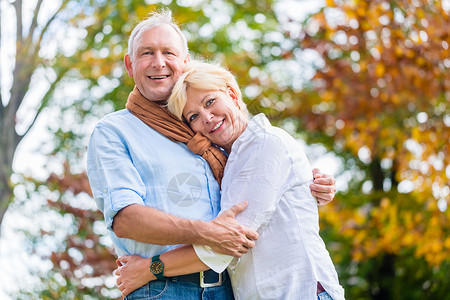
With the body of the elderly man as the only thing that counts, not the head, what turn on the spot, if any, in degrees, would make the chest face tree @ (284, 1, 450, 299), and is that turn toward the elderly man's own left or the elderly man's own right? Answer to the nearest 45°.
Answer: approximately 90° to the elderly man's own left

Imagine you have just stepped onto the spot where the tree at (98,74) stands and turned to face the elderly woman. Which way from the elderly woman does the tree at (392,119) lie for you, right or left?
left

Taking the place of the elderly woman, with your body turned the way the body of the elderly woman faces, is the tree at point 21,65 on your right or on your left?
on your right

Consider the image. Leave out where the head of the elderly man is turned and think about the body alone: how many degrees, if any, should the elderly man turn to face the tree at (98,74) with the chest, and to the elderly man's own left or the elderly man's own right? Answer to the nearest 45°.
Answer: approximately 135° to the elderly man's own left

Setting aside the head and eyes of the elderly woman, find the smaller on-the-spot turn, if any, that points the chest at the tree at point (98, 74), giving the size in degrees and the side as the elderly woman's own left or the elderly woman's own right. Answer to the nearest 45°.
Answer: approximately 90° to the elderly woman's own right

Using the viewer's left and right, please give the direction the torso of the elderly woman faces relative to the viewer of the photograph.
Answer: facing to the left of the viewer
